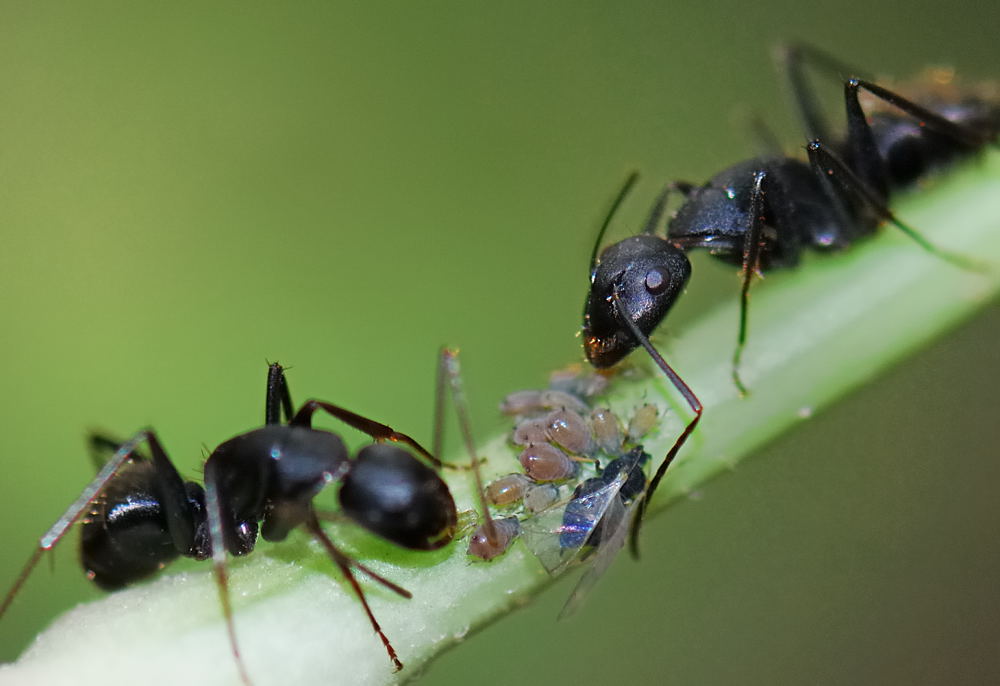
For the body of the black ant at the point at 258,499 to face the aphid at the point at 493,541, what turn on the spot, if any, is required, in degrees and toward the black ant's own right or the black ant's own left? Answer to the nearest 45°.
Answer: approximately 45° to the black ant's own right

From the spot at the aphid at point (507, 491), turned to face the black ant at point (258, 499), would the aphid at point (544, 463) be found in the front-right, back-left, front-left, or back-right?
back-right

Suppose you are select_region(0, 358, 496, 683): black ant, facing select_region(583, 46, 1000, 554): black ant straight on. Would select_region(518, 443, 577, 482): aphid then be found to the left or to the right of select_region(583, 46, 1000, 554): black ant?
right

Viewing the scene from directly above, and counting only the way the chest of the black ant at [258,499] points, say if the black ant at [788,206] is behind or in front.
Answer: in front

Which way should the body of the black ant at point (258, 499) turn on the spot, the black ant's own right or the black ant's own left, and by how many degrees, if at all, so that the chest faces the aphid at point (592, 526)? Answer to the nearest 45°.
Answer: approximately 45° to the black ant's own right

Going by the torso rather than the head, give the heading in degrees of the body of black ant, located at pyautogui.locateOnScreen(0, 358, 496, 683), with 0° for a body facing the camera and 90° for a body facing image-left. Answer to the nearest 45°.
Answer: approximately 270°
